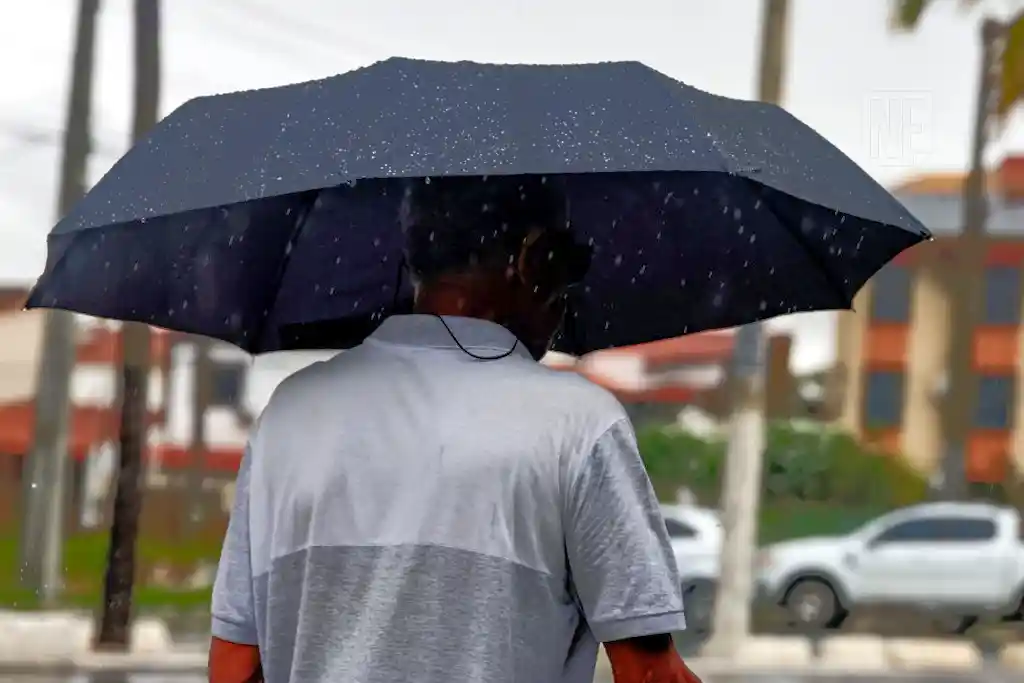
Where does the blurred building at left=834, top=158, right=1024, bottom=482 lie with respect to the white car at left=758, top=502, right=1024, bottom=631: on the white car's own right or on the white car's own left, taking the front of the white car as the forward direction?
on the white car's own right

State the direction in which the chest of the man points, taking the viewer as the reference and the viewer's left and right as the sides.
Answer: facing away from the viewer and to the right of the viewer

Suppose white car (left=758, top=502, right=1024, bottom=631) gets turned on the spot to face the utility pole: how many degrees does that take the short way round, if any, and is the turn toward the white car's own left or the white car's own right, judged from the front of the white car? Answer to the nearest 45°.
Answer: approximately 45° to the white car's own left

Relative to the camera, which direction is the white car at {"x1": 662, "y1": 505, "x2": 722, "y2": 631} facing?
to the viewer's left

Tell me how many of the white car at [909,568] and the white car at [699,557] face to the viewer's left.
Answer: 2

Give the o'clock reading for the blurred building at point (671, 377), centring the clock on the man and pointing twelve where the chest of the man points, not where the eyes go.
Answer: The blurred building is roughly at 11 o'clock from the man.

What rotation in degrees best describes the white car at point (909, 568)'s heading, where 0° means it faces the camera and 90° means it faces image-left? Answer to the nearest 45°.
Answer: approximately 90°

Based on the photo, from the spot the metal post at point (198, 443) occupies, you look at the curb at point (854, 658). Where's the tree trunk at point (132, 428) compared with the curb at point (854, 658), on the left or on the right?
right

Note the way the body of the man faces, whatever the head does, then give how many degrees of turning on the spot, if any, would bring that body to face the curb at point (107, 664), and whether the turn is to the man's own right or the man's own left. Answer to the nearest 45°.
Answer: approximately 45° to the man's own left

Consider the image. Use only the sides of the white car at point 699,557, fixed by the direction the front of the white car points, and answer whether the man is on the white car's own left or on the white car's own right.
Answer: on the white car's own left
